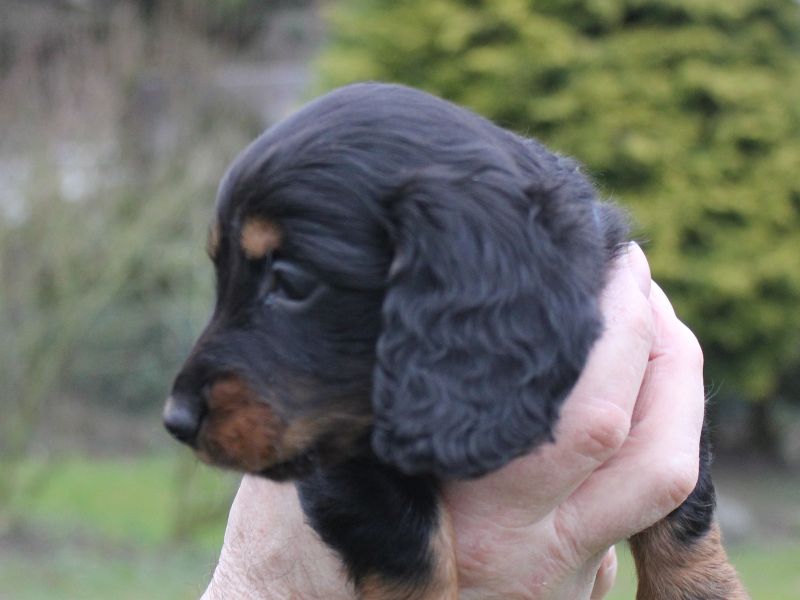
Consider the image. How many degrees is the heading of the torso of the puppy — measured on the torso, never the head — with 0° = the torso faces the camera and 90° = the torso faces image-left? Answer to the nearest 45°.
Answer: approximately 90°
